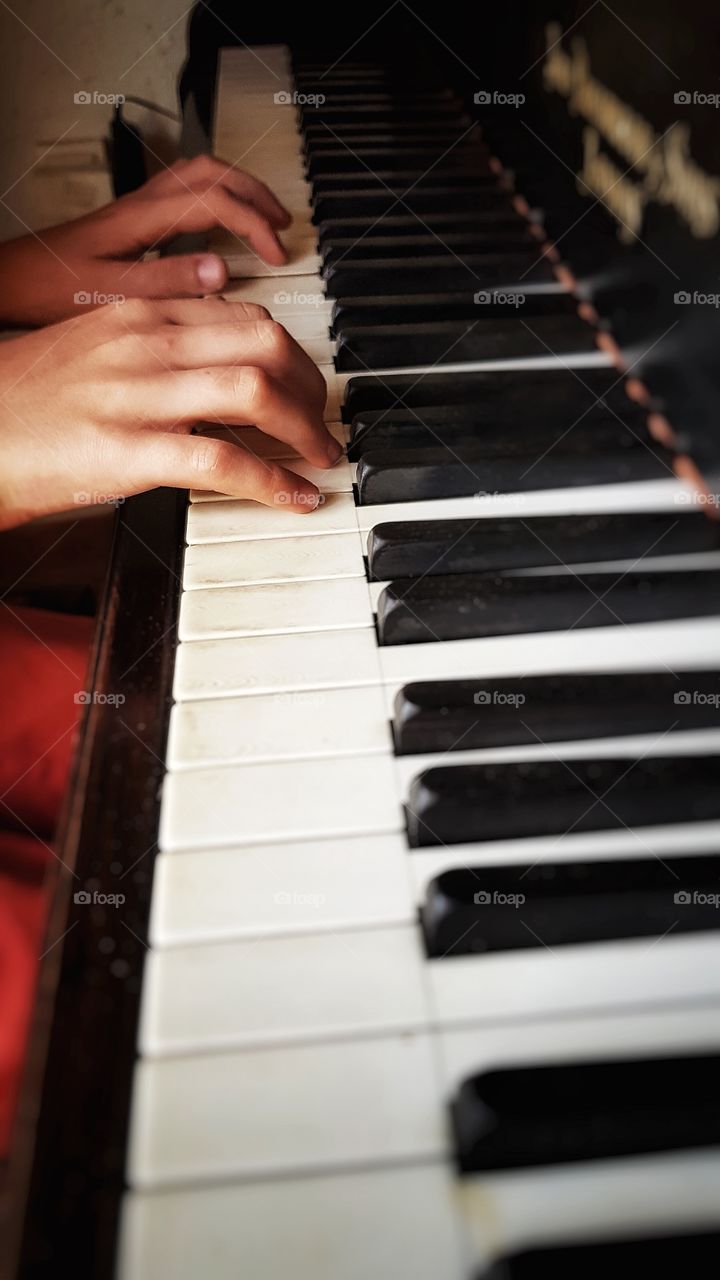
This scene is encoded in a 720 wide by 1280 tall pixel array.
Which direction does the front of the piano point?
to the viewer's left
